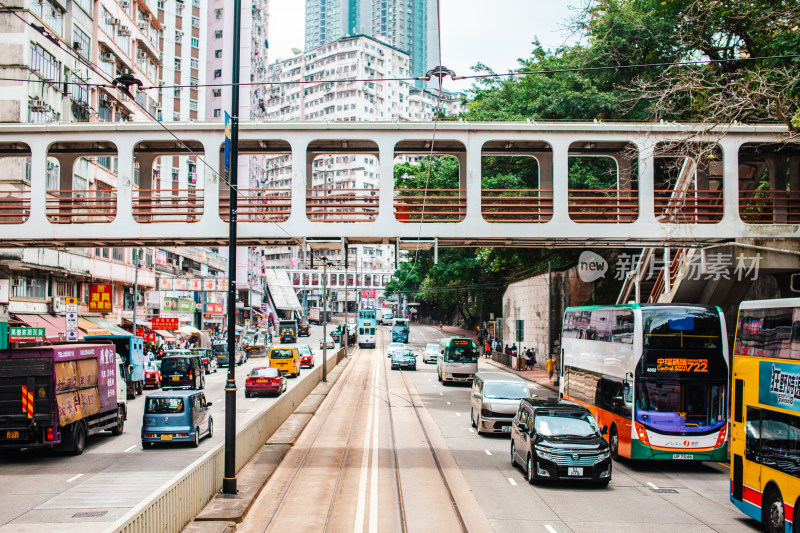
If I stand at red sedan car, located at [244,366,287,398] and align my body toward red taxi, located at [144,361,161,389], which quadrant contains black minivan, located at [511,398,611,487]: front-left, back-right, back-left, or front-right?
back-left

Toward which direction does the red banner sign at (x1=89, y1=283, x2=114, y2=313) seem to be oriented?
toward the camera

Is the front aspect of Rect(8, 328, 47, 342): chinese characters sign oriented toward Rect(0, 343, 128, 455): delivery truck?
yes

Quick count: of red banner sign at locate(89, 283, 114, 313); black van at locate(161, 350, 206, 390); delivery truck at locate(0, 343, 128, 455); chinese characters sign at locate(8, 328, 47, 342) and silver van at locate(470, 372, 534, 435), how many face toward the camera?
3

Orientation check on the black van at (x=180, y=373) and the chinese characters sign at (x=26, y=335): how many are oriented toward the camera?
1

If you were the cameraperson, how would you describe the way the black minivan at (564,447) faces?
facing the viewer and to the right of the viewer

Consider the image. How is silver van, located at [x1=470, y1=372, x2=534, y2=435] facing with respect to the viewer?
toward the camera

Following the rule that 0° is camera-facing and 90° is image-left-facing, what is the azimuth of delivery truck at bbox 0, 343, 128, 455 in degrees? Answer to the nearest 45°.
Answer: approximately 225°

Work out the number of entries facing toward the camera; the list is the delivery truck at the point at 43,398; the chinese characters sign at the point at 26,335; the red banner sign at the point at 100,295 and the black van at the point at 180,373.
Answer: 2

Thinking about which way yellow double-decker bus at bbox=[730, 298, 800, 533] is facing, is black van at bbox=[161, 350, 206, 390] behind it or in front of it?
behind
